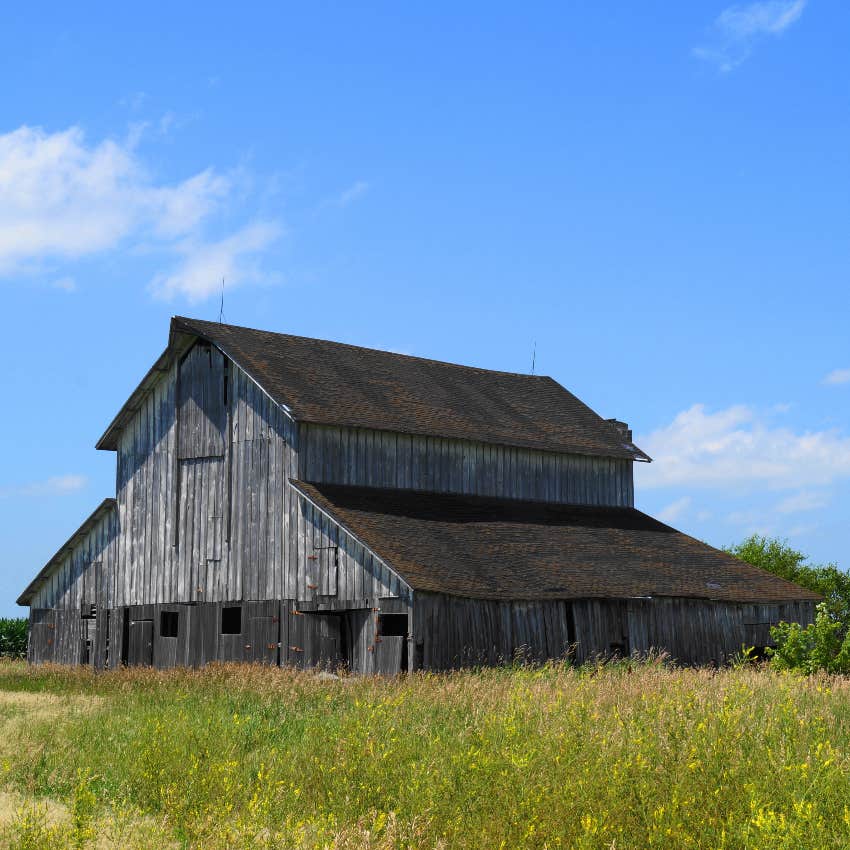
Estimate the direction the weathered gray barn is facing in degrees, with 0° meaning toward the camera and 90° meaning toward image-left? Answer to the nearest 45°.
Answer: approximately 45°

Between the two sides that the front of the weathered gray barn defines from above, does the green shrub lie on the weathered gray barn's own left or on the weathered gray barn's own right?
on the weathered gray barn's own left
